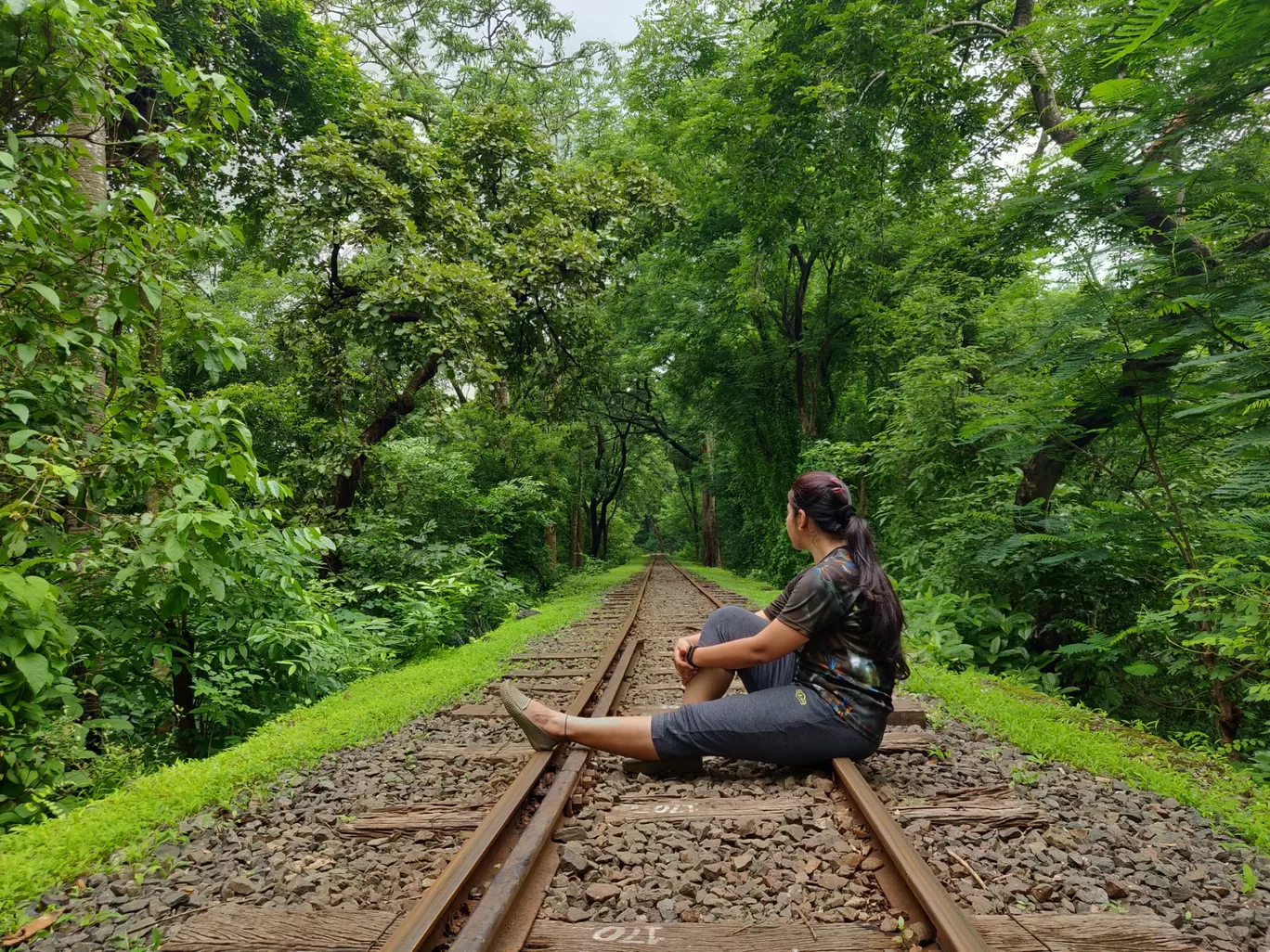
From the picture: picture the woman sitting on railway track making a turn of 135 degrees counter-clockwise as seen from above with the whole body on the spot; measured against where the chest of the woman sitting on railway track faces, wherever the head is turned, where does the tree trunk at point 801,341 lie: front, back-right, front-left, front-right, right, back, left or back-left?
back-left

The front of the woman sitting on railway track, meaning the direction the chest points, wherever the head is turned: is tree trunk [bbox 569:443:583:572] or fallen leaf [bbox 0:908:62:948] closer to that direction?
the fallen leaf

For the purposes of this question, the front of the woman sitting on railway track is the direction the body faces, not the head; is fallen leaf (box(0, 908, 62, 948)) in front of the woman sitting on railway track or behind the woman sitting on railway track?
in front

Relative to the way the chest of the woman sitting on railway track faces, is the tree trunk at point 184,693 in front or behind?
in front

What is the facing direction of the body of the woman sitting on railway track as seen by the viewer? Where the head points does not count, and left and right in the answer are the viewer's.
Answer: facing to the left of the viewer

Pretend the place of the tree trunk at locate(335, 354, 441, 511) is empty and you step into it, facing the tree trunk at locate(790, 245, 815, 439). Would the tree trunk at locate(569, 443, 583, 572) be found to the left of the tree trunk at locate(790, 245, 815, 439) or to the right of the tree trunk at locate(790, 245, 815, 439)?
left

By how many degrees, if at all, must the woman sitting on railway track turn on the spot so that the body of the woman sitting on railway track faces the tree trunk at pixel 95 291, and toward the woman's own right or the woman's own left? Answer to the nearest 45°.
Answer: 0° — they already face it

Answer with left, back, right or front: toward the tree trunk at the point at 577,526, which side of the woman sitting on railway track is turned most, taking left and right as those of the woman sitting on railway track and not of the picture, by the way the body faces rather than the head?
right
